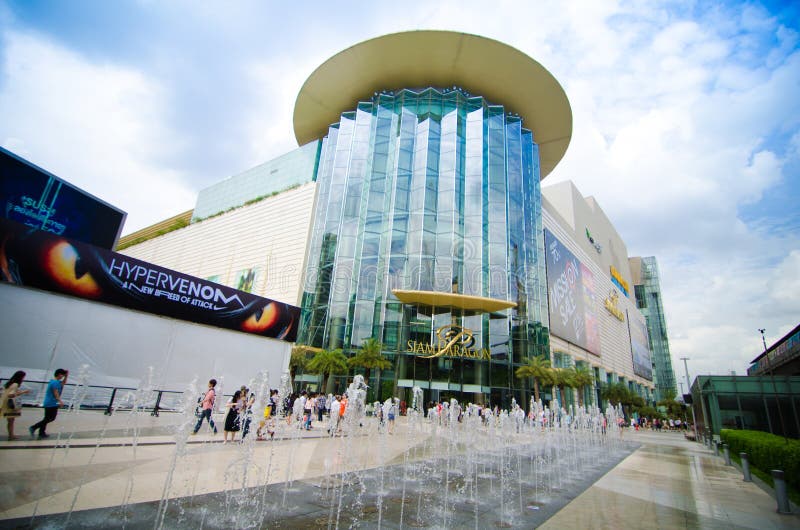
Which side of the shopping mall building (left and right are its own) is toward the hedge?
front

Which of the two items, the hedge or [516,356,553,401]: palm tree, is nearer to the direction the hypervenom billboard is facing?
the hedge

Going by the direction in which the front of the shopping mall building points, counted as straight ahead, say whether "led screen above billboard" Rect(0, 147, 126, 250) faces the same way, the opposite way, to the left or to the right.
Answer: to the left

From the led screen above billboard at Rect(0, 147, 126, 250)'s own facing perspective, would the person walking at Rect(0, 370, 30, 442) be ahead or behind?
ahead

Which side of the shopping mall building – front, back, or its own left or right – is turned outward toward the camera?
front

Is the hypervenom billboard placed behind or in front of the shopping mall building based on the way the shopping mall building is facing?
in front

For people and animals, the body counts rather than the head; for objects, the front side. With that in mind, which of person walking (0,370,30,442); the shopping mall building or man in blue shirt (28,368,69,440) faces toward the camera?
the shopping mall building

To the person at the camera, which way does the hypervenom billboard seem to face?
facing the viewer and to the right of the viewer

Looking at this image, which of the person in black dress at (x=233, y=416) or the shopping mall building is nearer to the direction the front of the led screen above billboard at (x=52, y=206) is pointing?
the person in black dress

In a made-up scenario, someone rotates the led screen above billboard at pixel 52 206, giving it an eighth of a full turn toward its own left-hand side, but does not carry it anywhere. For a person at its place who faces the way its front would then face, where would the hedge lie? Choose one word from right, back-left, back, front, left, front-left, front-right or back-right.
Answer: front-right
